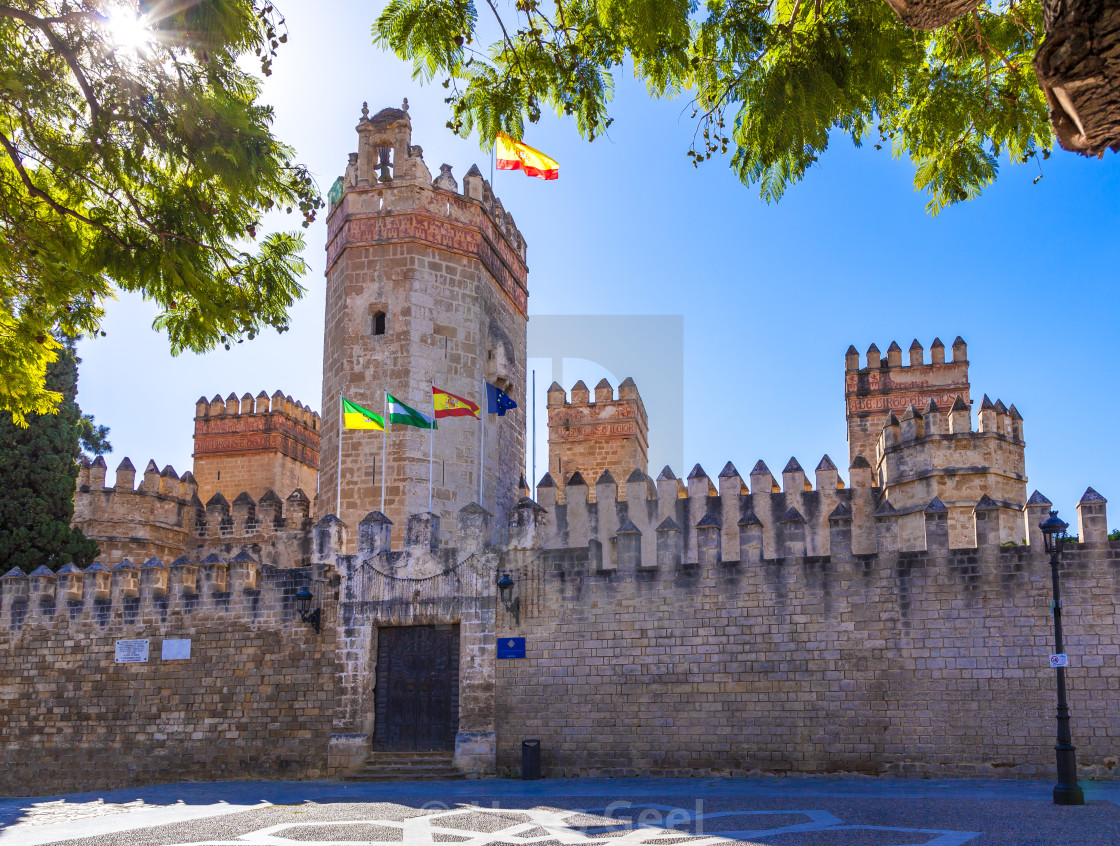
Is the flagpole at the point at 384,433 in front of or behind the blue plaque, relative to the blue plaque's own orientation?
behind

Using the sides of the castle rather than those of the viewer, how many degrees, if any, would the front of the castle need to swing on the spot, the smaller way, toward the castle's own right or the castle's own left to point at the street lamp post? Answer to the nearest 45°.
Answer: approximately 45° to the castle's own left

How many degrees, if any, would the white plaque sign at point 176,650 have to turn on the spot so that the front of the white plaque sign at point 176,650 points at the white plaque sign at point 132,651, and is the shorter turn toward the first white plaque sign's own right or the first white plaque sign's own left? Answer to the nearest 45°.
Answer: approximately 135° to the first white plaque sign's own right

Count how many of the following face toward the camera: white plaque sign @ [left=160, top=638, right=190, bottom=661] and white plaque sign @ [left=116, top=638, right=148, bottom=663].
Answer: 2

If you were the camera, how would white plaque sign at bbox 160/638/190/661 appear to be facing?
facing the viewer

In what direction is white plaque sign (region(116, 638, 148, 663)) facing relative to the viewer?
toward the camera

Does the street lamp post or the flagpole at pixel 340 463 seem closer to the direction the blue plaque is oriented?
the street lamp post

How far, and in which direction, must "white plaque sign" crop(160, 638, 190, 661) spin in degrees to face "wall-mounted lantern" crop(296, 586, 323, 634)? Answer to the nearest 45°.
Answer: approximately 45° to its left

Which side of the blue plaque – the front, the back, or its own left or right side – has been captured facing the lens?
front

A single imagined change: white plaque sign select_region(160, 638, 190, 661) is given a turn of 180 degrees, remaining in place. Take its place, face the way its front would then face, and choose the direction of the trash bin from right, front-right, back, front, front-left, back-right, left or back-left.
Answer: back-right
